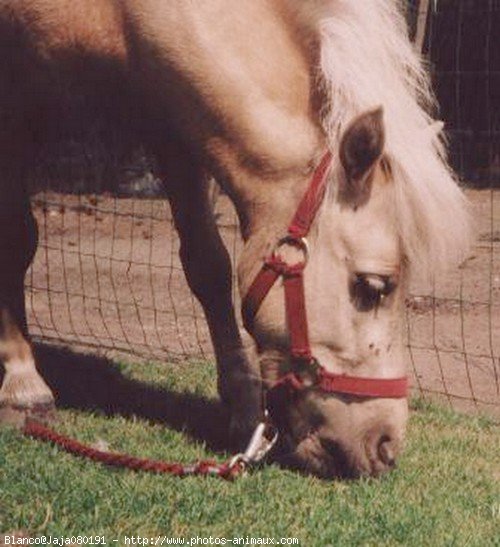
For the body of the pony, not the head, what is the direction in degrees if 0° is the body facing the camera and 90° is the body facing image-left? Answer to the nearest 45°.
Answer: approximately 270°
